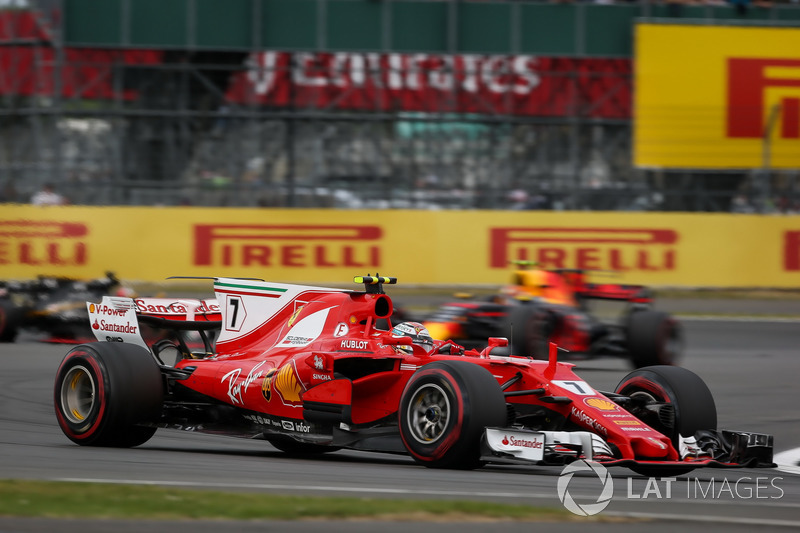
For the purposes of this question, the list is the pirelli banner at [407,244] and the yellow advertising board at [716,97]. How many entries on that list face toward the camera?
2

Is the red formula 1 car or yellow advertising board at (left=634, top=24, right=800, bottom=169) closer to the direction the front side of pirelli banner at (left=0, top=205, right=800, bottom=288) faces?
the red formula 1 car

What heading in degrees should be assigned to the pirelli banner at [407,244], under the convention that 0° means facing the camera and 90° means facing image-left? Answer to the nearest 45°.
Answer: approximately 0°

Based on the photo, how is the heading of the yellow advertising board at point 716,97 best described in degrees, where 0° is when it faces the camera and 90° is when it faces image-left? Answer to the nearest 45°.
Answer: approximately 0°
